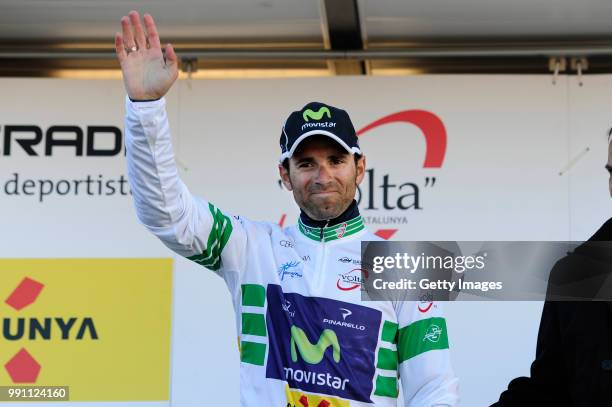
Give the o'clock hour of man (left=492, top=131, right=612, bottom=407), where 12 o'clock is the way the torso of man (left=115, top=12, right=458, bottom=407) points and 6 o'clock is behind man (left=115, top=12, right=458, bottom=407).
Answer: man (left=492, top=131, right=612, bottom=407) is roughly at 9 o'clock from man (left=115, top=12, right=458, bottom=407).

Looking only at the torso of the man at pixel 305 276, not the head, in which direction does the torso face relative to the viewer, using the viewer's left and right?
facing the viewer
